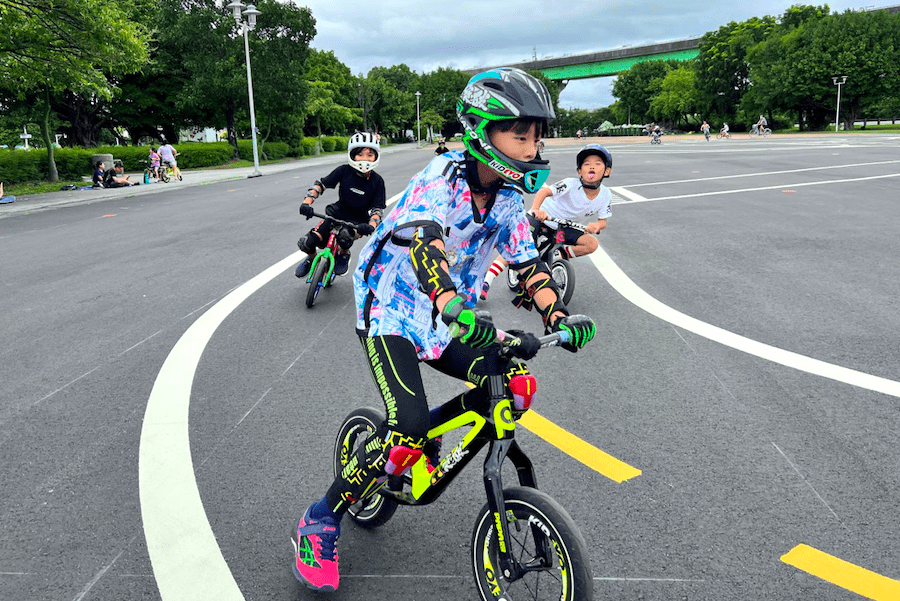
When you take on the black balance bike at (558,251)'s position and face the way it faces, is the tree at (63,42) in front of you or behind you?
behind

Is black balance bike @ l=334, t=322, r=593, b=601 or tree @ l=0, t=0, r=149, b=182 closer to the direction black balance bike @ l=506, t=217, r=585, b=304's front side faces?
the black balance bike

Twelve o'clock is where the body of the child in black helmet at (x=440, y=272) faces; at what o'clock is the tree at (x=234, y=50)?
The tree is roughly at 7 o'clock from the child in black helmet.

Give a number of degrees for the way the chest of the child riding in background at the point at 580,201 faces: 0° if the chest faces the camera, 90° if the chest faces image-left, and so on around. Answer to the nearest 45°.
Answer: approximately 0°

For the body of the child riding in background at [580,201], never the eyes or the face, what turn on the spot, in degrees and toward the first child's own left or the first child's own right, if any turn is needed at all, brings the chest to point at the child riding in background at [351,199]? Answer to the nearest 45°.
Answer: approximately 90° to the first child's own right

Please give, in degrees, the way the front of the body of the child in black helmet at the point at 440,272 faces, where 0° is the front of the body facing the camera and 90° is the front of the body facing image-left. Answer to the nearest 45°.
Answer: approximately 315°

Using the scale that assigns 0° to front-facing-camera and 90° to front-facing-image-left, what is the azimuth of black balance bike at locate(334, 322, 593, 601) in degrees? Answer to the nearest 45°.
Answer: approximately 315°

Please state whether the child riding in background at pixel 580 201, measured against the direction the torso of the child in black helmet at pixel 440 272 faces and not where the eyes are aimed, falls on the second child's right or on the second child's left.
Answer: on the second child's left

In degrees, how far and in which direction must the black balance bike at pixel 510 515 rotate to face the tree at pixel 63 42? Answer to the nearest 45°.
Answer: approximately 180°
